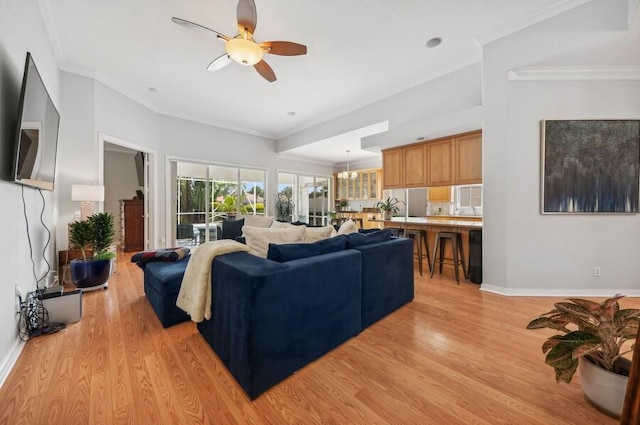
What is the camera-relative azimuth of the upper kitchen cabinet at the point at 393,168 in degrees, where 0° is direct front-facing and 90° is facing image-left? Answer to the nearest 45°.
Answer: approximately 45°

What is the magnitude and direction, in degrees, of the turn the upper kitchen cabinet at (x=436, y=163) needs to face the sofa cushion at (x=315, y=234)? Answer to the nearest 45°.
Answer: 0° — it already faces it

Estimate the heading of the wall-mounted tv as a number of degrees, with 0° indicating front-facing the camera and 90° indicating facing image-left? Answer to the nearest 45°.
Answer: approximately 315°

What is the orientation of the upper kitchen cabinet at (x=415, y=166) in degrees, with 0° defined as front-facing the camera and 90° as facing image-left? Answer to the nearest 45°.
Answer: approximately 45°

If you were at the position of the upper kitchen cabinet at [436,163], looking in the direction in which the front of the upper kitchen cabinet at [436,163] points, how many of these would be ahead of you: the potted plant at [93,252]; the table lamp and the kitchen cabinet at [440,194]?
2

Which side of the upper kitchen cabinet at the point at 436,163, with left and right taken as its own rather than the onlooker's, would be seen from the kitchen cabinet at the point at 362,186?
right

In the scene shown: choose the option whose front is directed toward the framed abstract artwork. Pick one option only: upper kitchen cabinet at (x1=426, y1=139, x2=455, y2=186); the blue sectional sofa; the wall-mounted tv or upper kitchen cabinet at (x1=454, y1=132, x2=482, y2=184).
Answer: the wall-mounted tv

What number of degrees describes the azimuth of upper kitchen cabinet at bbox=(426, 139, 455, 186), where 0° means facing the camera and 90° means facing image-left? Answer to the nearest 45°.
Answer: approximately 45°

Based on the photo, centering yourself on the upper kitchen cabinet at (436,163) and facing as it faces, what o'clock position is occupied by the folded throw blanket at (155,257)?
The folded throw blanket is roughly at 12 o'clock from the upper kitchen cabinet.

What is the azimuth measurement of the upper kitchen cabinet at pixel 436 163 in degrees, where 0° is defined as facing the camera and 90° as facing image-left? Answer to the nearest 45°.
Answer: approximately 45°

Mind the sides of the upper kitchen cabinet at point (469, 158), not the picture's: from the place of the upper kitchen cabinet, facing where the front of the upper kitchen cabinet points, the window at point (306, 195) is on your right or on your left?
on your right

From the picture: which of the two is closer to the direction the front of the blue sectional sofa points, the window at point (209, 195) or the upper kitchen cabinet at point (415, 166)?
the window

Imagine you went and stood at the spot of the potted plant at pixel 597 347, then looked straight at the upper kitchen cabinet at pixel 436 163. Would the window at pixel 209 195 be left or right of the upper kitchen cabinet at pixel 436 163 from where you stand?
left

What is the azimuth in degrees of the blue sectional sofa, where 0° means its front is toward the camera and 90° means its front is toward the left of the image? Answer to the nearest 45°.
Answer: approximately 135°
